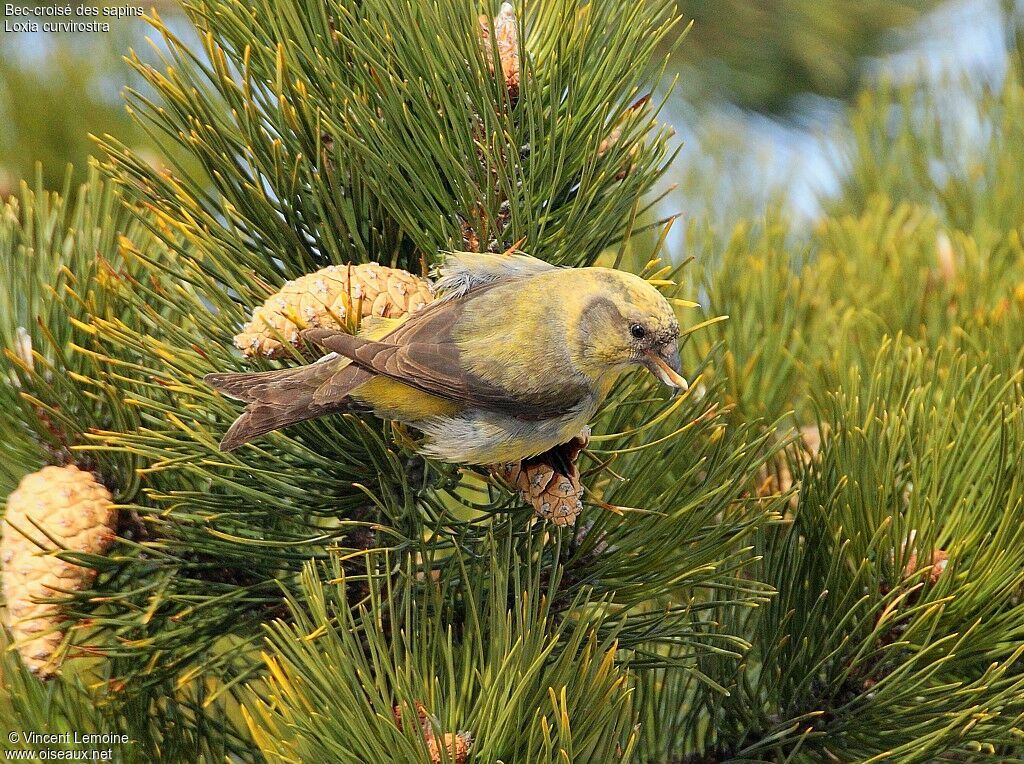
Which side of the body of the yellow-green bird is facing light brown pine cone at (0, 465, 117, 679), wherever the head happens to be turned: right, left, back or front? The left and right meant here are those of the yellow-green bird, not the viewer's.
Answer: back

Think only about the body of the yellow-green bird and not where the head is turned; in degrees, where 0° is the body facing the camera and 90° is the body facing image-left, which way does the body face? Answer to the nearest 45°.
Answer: approximately 270°
